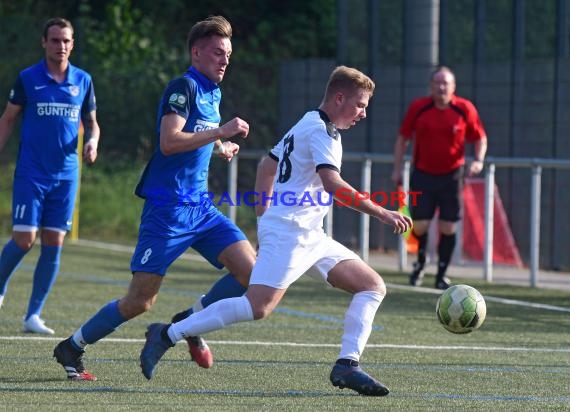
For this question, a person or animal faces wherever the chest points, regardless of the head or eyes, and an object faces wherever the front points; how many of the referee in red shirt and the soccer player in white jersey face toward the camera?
1

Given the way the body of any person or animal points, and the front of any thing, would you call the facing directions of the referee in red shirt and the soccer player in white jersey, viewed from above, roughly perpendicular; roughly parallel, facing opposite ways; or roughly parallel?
roughly perpendicular

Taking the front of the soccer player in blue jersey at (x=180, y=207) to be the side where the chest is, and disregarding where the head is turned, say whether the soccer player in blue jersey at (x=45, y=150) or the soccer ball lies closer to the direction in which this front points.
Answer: the soccer ball

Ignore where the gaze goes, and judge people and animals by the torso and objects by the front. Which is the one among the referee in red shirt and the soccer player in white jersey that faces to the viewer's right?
the soccer player in white jersey

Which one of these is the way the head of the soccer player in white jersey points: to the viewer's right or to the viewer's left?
to the viewer's right

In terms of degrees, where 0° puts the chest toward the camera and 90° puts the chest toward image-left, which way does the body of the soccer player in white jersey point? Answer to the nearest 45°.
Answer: approximately 270°

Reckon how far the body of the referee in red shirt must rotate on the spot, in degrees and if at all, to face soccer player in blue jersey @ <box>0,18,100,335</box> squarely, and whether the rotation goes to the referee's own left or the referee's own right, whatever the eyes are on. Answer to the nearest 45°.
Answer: approximately 45° to the referee's own right

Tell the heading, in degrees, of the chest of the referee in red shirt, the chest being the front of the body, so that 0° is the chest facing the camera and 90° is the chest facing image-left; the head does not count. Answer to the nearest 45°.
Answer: approximately 0°

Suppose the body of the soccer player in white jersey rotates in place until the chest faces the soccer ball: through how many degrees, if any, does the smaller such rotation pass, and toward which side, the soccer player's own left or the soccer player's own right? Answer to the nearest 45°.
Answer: approximately 45° to the soccer player's own left

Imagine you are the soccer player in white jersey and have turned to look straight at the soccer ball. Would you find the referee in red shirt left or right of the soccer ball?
left
